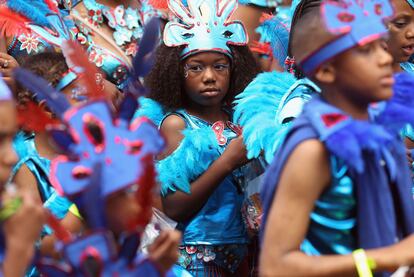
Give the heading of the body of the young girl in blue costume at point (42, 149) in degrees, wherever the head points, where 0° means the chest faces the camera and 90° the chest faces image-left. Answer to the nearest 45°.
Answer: approximately 270°

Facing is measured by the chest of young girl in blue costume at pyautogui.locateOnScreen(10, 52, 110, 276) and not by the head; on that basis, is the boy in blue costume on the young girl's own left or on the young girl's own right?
on the young girl's own right

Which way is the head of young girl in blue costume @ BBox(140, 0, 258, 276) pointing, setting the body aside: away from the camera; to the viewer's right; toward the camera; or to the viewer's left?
toward the camera

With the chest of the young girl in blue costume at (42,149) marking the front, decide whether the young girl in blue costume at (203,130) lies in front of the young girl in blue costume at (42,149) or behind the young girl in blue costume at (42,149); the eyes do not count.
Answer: in front
